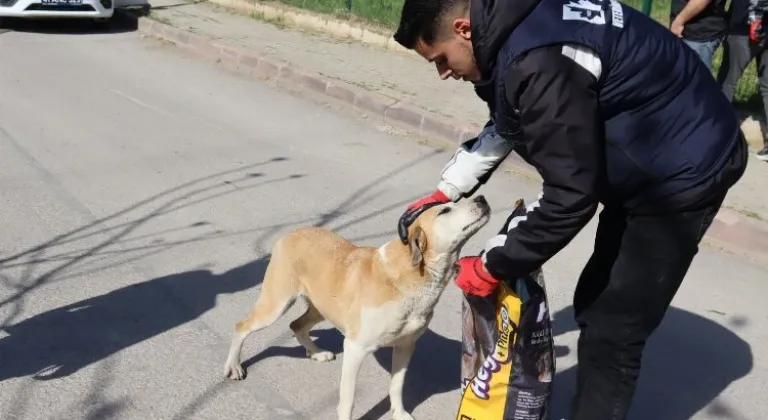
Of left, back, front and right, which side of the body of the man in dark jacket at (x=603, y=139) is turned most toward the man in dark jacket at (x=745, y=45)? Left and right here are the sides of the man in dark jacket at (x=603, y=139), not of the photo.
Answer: right

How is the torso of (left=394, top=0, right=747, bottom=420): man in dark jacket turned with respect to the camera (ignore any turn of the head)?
to the viewer's left

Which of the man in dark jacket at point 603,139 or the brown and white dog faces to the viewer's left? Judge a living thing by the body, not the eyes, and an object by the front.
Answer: the man in dark jacket

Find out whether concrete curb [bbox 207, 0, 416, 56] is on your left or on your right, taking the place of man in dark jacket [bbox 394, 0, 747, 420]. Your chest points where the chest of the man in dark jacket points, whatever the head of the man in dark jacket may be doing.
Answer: on your right

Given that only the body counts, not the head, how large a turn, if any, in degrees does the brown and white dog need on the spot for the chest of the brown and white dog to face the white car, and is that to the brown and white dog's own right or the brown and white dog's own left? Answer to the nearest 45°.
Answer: approximately 180°

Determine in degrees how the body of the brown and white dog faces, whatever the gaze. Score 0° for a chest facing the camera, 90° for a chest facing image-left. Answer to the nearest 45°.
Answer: approximately 315°

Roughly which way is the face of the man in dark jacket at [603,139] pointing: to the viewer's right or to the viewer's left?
to the viewer's left

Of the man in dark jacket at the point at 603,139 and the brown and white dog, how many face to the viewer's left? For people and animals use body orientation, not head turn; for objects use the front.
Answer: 1

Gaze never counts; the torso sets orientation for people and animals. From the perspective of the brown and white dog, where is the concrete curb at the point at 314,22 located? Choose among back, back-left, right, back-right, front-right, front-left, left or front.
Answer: back-left
